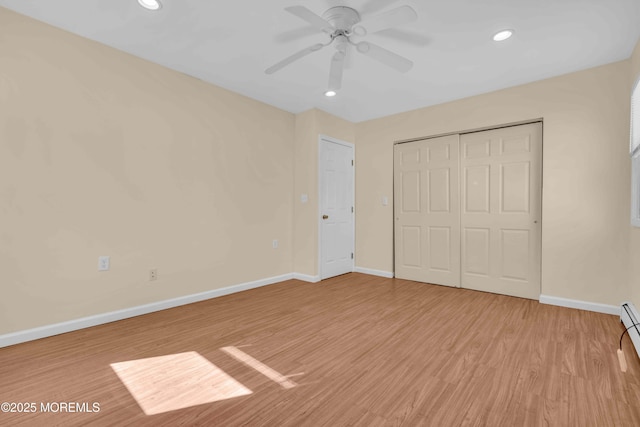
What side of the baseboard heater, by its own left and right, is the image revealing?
left

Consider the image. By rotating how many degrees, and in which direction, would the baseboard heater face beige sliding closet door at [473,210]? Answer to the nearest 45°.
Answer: approximately 45° to its right

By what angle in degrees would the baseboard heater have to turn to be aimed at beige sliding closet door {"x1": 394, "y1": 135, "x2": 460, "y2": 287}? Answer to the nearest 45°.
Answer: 0° — it already faces it
